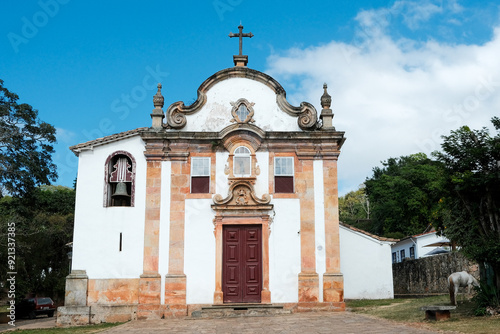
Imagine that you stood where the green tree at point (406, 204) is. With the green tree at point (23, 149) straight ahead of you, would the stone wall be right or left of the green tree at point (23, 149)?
left

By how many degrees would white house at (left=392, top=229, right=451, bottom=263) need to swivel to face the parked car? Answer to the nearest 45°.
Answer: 0° — it already faces it

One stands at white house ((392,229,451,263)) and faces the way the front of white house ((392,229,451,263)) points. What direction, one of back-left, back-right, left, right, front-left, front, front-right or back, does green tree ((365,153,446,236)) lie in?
back-right

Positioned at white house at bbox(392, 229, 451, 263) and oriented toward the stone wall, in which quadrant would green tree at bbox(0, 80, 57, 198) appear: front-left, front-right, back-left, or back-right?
front-right

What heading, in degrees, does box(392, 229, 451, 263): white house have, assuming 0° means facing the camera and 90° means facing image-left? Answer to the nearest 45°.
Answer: approximately 45°

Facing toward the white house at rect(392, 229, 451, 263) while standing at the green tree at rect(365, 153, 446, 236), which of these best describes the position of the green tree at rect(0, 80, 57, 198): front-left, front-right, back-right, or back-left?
front-right

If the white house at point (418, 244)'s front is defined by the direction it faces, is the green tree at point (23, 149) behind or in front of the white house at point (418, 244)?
in front
